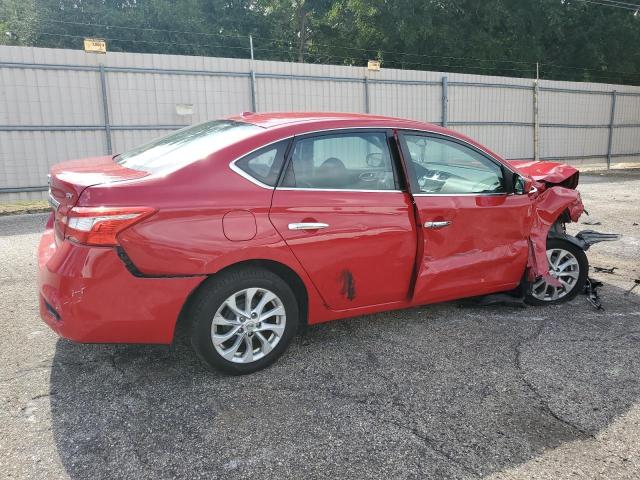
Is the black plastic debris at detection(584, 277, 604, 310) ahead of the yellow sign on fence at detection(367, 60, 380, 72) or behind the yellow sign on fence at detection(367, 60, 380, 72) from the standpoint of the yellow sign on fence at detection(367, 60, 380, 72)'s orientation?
ahead

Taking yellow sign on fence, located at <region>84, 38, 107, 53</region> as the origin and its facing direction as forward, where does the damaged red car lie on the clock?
The damaged red car is roughly at 12 o'clock from the yellow sign on fence.

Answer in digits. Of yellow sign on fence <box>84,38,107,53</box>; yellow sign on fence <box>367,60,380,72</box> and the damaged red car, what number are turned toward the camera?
2

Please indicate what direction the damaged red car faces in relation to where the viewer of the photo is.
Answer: facing away from the viewer and to the right of the viewer

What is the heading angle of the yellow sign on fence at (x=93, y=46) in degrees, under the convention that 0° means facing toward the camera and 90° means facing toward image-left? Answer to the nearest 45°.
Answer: approximately 0°

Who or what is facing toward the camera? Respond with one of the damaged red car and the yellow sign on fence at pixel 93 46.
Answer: the yellow sign on fence

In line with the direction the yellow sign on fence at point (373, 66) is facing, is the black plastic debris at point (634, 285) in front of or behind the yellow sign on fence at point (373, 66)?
in front

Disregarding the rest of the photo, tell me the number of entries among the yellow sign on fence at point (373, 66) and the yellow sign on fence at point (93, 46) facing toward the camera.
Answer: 2

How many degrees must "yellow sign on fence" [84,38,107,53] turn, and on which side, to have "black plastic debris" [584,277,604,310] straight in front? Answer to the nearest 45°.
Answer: approximately 45° to its left

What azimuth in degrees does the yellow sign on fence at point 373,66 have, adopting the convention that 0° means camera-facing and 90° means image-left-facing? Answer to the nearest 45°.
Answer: approximately 0°

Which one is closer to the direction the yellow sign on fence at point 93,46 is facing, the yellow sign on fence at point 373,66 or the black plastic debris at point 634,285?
the black plastic debris

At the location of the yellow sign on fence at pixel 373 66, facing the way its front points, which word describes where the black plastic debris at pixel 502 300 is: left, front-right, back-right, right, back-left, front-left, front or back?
front

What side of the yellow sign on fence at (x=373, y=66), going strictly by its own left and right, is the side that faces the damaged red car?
front

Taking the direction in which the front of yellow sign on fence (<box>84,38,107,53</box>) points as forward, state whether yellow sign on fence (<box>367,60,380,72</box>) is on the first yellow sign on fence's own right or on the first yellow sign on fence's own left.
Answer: on the first yellow sign on fence's own left
